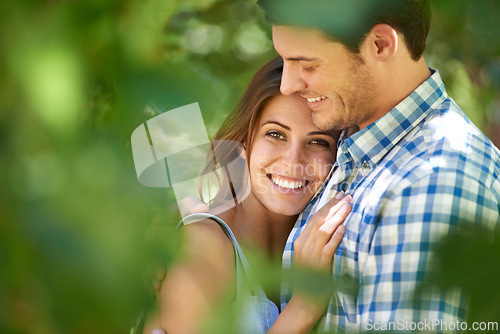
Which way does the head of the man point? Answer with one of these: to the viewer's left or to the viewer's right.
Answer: to the viewer's left

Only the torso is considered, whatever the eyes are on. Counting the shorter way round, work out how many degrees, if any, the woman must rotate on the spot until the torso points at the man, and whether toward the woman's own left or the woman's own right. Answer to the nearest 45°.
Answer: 0° — they already face them

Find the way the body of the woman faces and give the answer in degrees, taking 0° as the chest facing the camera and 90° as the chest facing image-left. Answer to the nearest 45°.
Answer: approximately 315°
